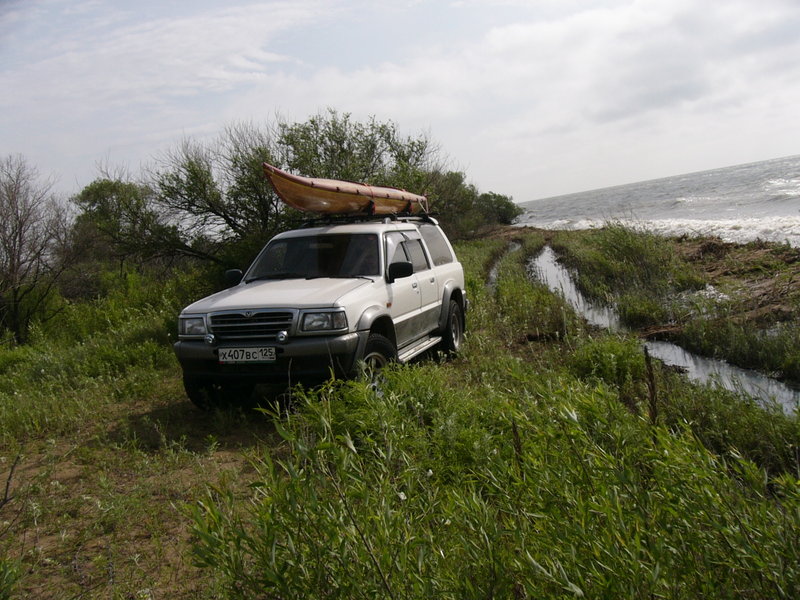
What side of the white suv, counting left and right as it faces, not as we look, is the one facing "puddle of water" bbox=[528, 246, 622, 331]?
back

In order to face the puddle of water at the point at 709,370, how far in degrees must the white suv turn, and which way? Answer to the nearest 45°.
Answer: approximately 135° to its left
